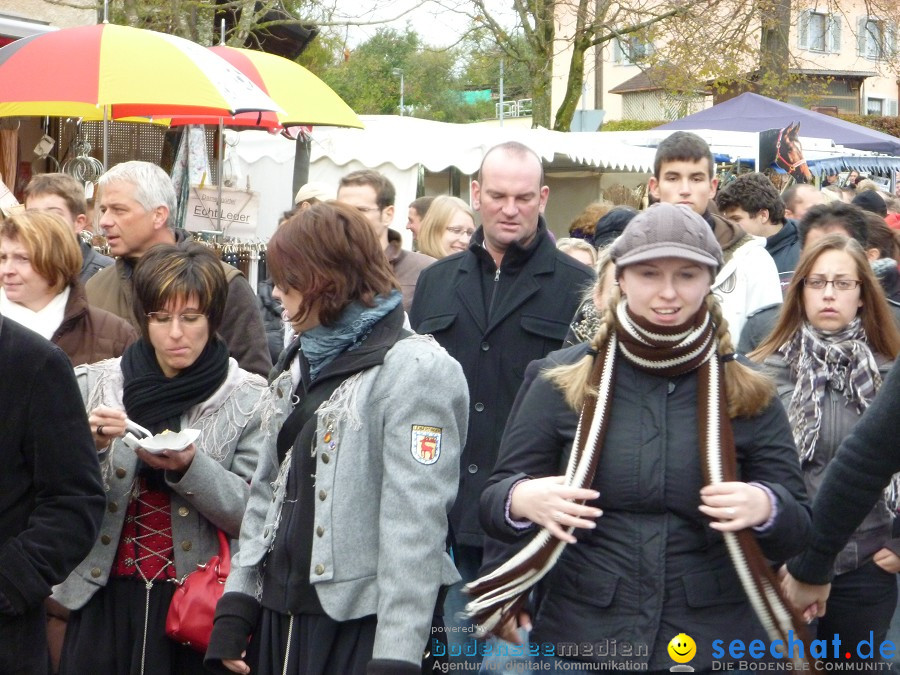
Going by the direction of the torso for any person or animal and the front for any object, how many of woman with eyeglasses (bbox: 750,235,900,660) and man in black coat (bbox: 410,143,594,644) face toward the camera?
2

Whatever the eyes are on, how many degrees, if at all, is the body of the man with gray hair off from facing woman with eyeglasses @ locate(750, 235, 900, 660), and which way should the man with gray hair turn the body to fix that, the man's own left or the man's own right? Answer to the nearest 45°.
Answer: approximately 90° to the man's own left

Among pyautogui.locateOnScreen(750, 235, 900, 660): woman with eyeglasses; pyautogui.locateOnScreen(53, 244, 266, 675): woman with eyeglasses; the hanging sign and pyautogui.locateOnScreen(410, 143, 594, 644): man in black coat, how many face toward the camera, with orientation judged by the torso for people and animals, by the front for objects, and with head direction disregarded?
4

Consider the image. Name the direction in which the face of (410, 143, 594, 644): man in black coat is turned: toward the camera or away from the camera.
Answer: toward the camera

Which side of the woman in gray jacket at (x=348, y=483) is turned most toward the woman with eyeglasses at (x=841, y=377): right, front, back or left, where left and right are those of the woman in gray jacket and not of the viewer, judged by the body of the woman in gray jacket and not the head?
back

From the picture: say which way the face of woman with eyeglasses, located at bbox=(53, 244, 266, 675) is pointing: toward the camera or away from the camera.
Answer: toward the camera

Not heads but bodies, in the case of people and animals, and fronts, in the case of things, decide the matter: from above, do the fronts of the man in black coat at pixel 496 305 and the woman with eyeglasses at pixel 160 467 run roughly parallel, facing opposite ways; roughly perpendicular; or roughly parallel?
roughly parallel

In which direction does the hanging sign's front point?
toward the camera

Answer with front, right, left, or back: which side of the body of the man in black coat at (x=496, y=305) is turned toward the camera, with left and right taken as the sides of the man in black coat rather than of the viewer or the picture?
front

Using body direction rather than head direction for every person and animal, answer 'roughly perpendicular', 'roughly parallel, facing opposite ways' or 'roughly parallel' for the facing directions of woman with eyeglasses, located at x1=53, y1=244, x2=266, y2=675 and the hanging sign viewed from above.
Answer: roughly parallel

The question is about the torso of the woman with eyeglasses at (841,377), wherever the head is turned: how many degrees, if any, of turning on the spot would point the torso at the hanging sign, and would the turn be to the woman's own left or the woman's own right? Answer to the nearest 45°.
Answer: approximately 135° to the woman's own right

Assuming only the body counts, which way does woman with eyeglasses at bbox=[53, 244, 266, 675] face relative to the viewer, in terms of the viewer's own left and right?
facing the viewer
